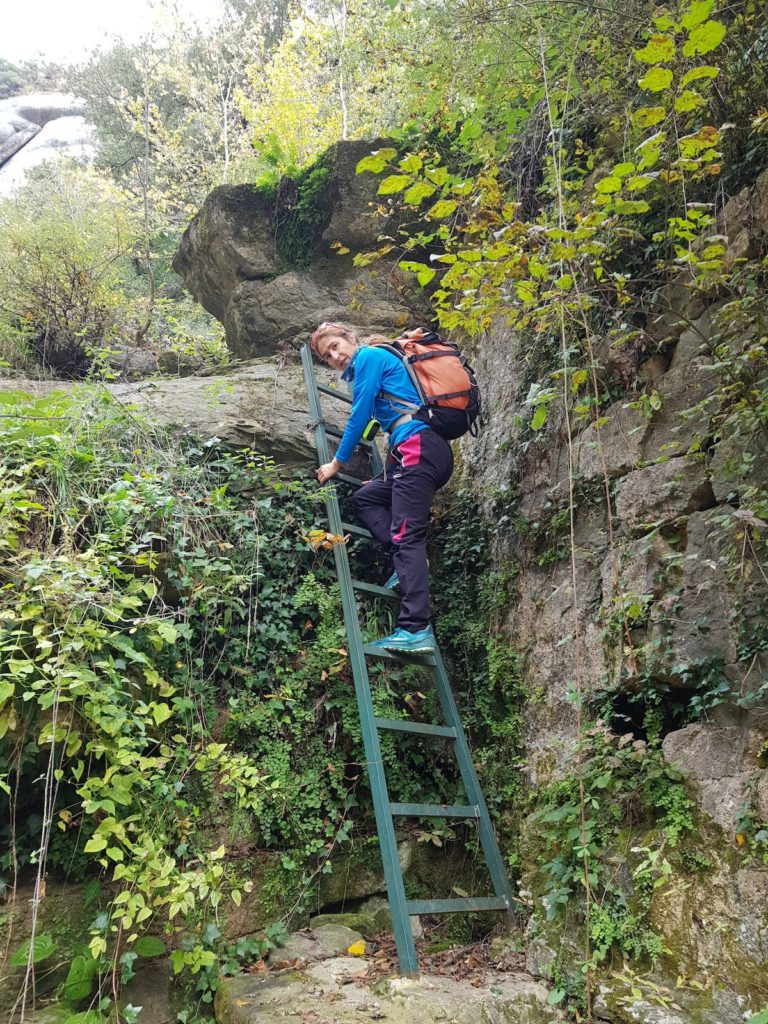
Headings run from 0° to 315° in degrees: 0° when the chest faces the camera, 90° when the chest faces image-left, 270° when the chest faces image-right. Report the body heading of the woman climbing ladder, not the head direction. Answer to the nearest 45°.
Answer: approximately 90°
